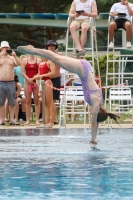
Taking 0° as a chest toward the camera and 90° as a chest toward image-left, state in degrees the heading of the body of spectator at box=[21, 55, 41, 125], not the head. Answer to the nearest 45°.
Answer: approximately 0°

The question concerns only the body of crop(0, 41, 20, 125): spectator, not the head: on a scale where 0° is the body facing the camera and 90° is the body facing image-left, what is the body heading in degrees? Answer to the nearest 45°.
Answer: approximately 0°

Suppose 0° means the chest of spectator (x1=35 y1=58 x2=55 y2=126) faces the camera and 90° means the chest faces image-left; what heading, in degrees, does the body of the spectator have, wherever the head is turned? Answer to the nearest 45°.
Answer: approximately 45°
